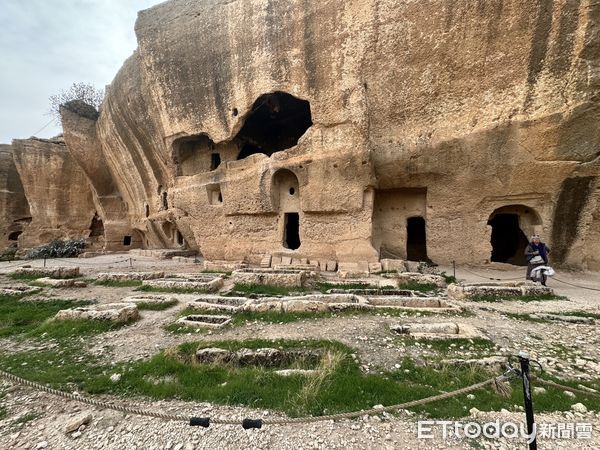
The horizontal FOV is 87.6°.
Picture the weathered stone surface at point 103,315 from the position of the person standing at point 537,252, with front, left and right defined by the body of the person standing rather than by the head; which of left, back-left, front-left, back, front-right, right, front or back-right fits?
front-right

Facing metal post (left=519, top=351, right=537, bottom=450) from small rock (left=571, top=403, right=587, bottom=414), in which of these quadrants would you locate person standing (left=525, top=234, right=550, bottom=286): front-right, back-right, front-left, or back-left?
back-right

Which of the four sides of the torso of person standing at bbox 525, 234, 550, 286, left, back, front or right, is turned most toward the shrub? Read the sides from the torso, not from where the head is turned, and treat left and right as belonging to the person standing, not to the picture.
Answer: right

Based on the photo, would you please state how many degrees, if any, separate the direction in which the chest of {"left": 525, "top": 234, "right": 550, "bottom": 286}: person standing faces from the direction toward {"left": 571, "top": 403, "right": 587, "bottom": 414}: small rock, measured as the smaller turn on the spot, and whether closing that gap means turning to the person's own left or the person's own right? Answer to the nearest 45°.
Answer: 0° — they already face it

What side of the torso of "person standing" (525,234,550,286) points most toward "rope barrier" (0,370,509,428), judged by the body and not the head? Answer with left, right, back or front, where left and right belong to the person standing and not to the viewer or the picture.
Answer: front

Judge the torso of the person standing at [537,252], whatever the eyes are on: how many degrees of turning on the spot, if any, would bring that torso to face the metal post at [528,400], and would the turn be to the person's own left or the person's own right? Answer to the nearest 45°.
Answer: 0° — they already face it

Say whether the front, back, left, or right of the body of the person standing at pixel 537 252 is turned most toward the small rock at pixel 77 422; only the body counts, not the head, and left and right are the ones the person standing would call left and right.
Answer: front

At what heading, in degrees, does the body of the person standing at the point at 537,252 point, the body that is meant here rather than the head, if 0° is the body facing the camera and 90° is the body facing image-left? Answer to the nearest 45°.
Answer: approximately 0°
